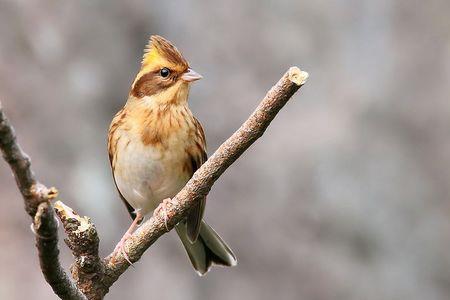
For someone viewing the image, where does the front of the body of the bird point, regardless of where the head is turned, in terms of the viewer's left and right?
facing the viewer
